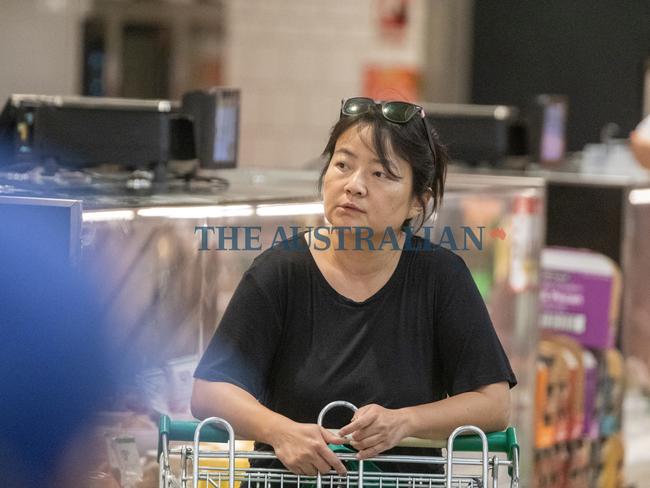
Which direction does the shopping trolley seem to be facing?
toward the camera

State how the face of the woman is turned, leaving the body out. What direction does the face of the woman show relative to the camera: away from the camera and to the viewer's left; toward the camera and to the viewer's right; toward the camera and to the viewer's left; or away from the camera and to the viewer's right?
toward the camera and to the viewer's left

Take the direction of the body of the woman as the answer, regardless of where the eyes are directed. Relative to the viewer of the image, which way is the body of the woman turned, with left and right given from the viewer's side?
facing the viewer

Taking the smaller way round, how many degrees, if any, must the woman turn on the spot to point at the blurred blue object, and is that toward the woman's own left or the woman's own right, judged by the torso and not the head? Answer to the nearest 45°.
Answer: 0° — they already face it

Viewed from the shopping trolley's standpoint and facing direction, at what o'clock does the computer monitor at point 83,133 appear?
The computer monitor is roughly at 5 o'clock from the shopping trolley.

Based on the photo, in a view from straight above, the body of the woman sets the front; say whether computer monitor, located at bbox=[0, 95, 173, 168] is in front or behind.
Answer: behind

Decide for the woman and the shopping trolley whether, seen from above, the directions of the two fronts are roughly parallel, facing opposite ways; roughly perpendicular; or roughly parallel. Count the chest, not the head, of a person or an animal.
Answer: roughly parallel

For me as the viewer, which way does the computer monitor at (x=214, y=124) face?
facing the viewer and to the right of the viewer

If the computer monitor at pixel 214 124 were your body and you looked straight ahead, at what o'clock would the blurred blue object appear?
The blurred blue object is roughly at 2 o'clock from the computer monitor.

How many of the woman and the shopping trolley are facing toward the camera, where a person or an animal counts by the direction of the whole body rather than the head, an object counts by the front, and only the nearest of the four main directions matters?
2
